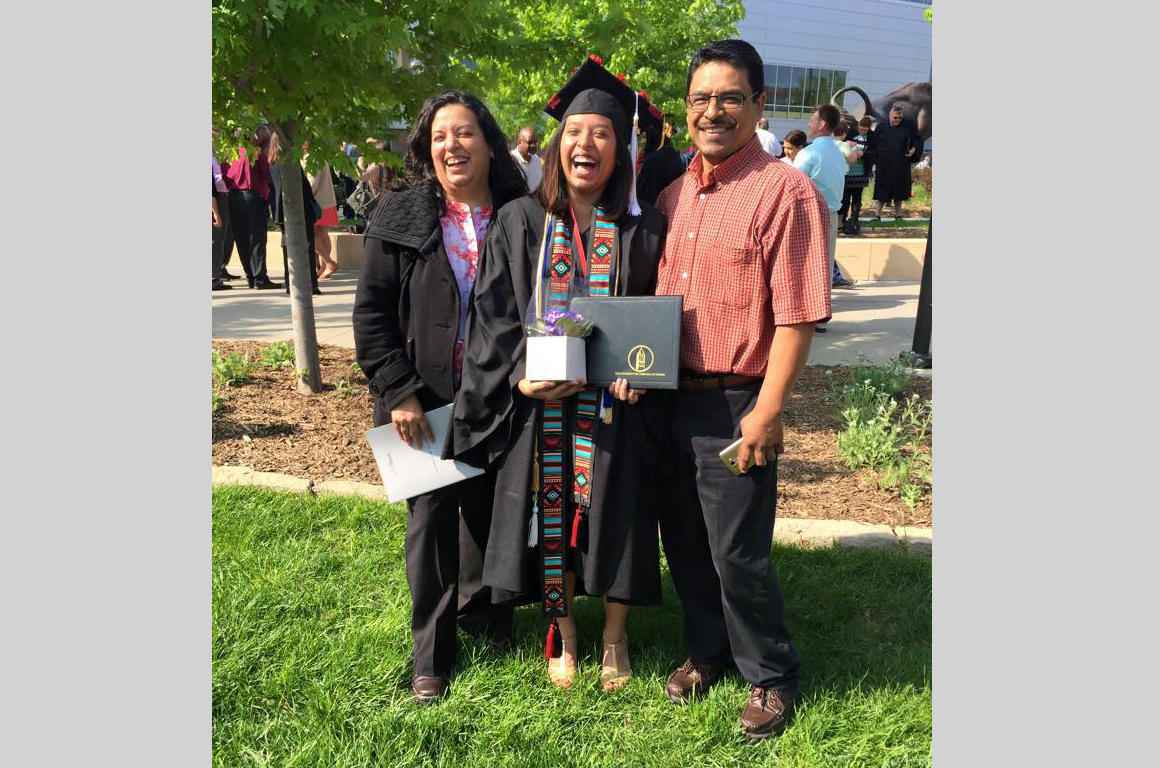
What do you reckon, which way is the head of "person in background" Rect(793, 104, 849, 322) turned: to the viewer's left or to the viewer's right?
to the viewer's left

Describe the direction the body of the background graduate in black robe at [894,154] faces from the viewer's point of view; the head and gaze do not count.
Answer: toward the camera

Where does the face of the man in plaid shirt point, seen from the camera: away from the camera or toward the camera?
toward the camera

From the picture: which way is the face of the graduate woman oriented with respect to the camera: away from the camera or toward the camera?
toward the camera

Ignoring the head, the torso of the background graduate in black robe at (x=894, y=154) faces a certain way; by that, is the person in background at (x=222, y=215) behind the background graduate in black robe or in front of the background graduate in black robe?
in front

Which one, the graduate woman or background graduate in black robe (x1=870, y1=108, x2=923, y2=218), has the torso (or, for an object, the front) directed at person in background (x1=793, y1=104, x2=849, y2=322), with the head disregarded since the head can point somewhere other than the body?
the background graduate in black robe

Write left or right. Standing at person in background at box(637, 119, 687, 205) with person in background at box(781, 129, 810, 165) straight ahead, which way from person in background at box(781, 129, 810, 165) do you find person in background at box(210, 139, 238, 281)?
left

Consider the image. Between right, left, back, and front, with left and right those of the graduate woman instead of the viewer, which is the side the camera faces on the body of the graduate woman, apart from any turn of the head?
front

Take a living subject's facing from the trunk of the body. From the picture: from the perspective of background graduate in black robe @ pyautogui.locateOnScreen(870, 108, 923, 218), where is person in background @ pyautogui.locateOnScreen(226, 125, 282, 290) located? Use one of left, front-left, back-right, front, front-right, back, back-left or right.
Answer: front-right

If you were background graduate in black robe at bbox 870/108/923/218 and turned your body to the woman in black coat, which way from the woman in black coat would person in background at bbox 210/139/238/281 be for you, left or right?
right
